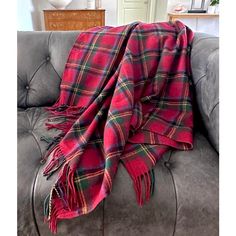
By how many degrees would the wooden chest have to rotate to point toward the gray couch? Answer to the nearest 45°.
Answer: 0° — it already faces it

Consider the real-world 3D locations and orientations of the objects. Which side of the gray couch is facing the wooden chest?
back

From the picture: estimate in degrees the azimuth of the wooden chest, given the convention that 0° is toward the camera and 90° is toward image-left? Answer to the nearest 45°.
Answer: approximately 0°

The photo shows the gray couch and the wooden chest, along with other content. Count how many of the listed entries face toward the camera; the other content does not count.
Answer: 2

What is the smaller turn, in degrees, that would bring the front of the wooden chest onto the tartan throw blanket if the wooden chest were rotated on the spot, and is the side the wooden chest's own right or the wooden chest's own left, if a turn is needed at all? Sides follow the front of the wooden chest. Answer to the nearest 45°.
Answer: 0° — it already faces it
